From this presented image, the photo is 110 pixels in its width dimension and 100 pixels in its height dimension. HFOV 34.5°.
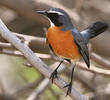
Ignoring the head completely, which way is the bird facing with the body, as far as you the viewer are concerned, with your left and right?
facing the viewer and to the left of the viewer
